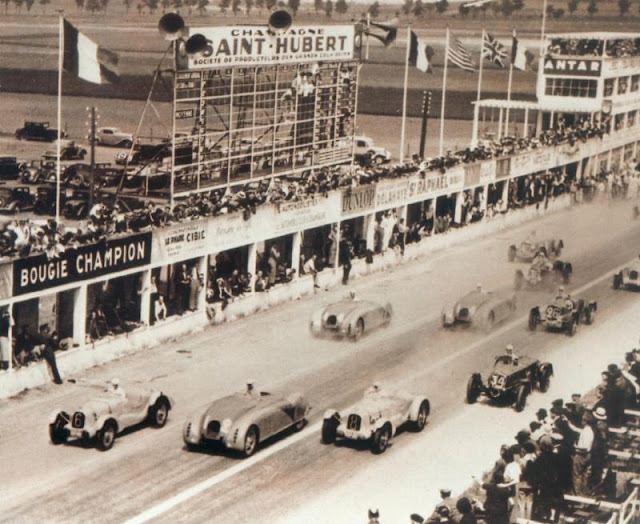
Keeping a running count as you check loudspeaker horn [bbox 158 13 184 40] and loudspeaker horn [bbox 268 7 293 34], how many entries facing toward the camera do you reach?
2

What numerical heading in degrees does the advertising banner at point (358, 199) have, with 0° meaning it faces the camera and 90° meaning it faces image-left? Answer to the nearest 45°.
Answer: approximately 315°

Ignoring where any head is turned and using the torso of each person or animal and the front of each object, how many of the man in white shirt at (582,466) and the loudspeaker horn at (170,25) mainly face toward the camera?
1

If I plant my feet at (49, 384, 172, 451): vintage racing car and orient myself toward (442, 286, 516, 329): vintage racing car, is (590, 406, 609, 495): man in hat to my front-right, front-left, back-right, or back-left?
front-right

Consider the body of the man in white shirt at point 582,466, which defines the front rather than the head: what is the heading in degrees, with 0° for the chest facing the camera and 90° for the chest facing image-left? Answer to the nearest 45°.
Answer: approximately 135°

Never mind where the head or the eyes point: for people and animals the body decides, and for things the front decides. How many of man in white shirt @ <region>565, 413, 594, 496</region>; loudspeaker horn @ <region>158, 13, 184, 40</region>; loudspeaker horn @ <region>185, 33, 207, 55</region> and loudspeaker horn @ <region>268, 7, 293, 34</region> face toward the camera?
3

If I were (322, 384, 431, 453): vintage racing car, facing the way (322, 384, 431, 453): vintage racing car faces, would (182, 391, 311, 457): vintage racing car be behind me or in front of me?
in front

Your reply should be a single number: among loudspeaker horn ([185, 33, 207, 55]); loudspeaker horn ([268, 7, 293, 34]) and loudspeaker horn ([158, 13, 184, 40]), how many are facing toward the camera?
3

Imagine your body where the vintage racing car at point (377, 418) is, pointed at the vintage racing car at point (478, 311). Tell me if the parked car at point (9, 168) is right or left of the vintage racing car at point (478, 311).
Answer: left

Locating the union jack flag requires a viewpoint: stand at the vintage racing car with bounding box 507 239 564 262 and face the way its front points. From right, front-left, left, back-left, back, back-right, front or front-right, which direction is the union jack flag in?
back-right

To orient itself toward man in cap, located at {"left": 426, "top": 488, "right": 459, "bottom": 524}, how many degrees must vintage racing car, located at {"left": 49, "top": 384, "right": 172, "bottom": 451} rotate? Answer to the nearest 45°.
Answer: approximately 90° to its left

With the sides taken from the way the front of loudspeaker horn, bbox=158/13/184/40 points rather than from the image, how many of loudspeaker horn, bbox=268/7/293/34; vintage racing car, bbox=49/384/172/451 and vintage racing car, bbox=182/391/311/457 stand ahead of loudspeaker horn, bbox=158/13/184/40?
2

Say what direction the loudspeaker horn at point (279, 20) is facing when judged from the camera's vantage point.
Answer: facing the viewer

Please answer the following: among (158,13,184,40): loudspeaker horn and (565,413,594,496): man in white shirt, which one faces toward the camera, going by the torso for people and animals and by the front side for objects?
the loudspeaker horn

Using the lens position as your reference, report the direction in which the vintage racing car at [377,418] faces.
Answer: facing the viewer and to the left of the viewer

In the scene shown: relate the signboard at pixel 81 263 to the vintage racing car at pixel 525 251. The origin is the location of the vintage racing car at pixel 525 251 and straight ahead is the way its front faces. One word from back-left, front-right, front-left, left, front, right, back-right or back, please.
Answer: front

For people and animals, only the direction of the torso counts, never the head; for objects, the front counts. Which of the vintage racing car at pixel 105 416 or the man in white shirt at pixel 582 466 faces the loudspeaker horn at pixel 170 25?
the man in white shirt

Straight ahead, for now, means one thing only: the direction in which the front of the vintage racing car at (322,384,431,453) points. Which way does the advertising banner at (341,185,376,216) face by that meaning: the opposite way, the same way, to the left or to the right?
to the left

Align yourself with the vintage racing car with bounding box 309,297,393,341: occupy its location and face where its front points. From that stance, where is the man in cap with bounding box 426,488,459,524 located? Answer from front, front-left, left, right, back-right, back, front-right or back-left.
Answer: front-left

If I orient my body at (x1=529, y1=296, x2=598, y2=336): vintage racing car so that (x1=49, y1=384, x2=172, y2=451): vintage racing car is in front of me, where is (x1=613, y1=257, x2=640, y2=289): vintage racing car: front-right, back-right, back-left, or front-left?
back-right

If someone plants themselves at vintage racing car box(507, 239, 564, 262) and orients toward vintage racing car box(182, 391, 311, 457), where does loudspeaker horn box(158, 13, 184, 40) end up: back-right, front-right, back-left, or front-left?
front-right
